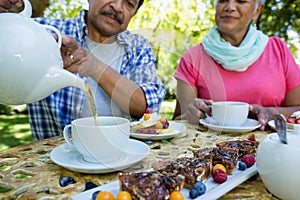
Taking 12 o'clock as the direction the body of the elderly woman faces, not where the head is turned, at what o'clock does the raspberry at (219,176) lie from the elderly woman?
The raspberry is roughly at 12 o'clock from the elderly woman.

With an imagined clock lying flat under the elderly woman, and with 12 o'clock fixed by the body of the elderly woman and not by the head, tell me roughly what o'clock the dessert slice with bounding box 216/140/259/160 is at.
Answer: The dessert slice is roughly at 12 o'clock from the elderly woman.

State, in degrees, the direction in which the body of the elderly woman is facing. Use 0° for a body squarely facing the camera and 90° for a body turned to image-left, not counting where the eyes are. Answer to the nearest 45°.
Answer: approximately 0°

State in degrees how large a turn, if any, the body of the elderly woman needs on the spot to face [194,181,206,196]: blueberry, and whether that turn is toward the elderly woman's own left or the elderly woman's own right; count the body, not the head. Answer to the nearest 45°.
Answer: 0° — they already face it

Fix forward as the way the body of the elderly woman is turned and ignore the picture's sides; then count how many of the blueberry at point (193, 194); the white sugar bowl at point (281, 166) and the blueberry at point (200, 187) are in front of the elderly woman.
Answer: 3
